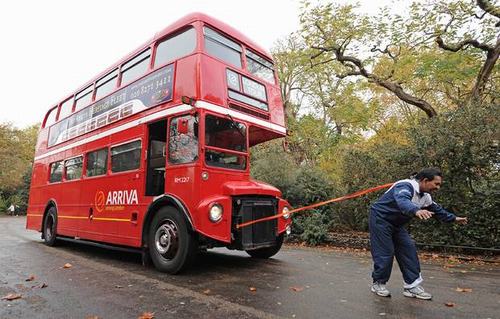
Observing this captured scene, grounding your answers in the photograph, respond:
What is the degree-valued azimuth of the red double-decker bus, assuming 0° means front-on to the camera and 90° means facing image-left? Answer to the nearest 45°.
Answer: approximately 315°

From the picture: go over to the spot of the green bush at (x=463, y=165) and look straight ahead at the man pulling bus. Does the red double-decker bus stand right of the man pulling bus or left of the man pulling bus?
right

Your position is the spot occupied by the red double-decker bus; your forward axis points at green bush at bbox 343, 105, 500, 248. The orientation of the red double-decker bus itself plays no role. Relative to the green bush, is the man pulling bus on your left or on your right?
right

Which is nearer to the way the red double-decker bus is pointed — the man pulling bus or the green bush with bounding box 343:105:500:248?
the man pulling bus

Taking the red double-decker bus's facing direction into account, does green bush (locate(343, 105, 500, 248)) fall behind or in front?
in front

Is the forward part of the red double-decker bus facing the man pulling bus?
yes
